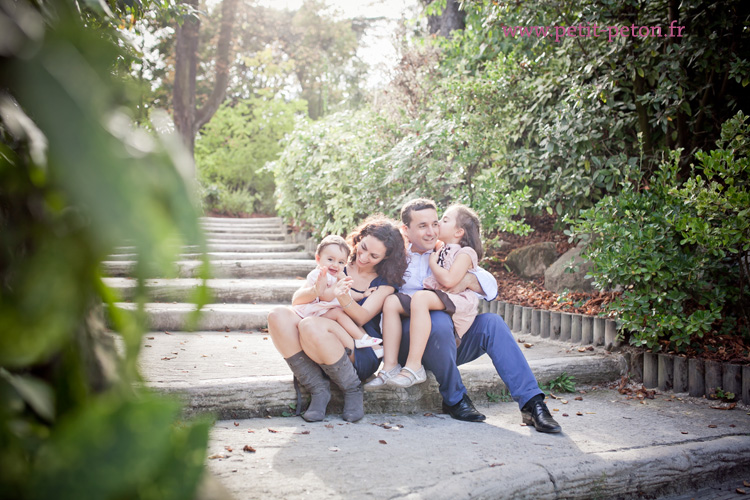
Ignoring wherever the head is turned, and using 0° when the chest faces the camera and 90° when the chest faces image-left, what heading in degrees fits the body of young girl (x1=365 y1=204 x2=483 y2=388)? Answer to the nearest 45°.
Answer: approximately 90°

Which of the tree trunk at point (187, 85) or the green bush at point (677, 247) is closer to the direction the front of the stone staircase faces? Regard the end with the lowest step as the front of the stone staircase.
the green bush

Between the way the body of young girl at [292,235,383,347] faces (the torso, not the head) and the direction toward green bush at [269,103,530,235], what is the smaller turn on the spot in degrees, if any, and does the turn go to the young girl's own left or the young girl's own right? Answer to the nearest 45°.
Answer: approximately 135° to the young girl's own left

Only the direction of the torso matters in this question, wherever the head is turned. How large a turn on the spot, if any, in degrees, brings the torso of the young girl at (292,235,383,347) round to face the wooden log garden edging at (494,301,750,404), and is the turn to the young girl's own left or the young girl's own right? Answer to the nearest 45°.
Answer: approximately 45° to the young girl's own left

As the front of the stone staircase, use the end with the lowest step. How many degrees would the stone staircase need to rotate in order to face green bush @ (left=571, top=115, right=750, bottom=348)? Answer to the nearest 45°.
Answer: approximately 90° to its left

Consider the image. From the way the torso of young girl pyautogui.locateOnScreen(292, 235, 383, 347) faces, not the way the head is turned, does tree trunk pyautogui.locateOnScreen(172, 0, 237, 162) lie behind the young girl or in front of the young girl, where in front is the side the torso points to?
behind

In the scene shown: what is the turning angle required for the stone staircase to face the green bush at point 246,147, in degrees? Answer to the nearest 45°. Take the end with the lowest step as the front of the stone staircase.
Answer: approximately 180°

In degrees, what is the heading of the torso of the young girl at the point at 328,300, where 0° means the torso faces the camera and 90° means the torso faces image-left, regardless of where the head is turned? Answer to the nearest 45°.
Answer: approximately 315°

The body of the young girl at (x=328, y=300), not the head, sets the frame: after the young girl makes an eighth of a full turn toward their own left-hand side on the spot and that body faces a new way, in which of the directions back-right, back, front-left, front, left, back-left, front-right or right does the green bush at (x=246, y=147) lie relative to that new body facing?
left

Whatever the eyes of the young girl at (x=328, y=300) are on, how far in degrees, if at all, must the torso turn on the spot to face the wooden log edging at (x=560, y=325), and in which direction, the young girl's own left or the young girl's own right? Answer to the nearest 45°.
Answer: approximately 90° to the young girl's own left

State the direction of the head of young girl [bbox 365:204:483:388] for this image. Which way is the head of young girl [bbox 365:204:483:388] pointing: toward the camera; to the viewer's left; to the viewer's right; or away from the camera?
to the viewer's left
